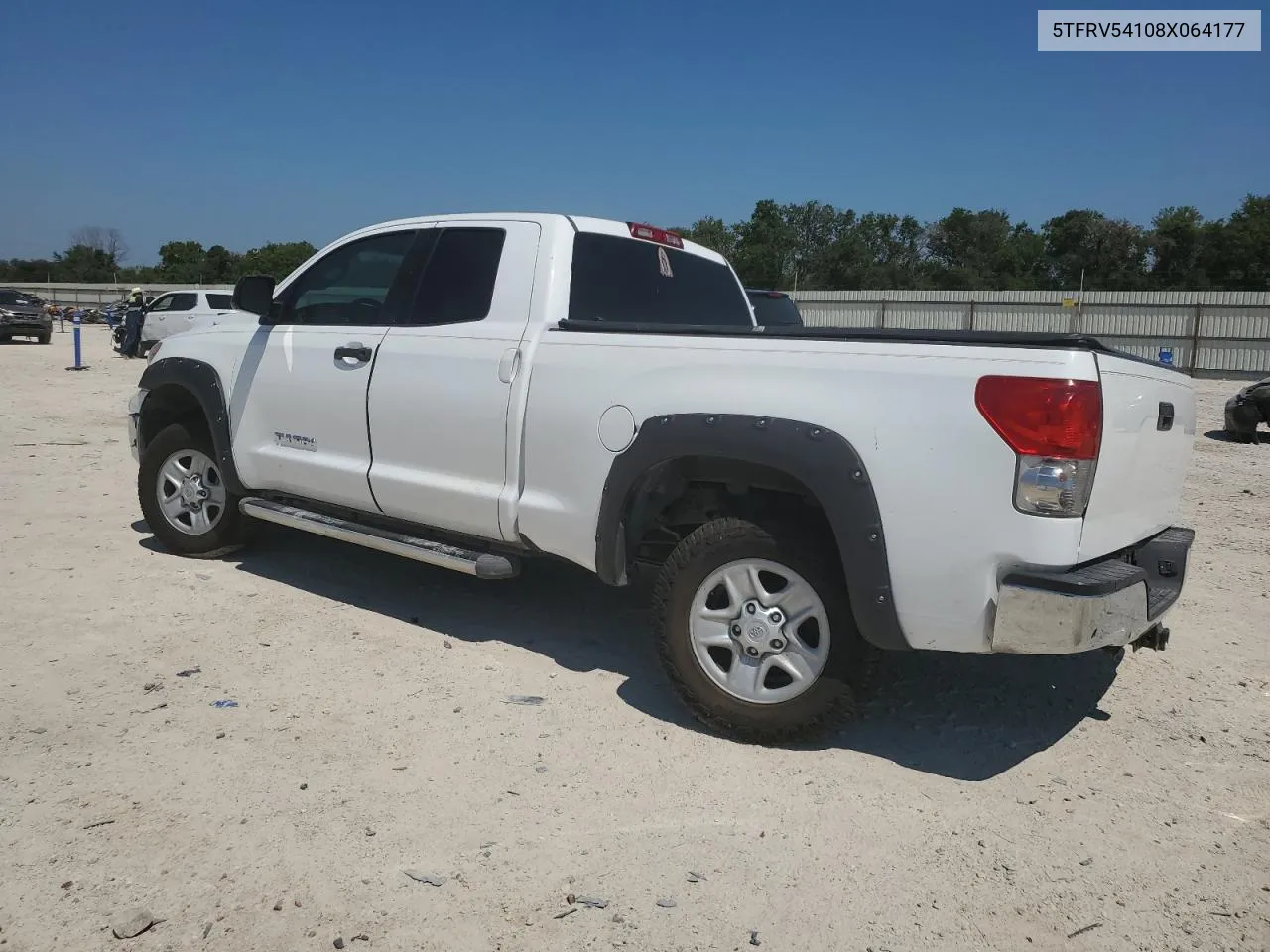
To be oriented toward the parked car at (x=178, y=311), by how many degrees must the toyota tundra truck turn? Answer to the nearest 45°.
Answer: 0° — it already faces it

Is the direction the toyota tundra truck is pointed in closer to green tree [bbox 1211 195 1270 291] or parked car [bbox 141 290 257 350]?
the parked car

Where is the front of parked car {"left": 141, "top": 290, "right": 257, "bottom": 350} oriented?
to the viewer's left

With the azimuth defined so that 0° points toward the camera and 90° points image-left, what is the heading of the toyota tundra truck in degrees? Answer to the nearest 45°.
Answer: approximately 135°

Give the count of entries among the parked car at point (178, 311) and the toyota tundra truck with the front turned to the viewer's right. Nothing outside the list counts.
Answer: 0

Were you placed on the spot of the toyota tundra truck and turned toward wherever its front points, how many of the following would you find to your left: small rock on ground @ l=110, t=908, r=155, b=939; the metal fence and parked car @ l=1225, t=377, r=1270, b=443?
1

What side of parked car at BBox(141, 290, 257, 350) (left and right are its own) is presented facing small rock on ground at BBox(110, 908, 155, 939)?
left

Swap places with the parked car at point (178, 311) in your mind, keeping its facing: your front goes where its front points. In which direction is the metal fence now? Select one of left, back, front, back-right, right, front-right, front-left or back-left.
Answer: back

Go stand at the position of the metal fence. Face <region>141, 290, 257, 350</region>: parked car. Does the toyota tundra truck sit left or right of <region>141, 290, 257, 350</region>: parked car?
left

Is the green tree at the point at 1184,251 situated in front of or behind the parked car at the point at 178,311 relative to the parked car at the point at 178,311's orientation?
behind
